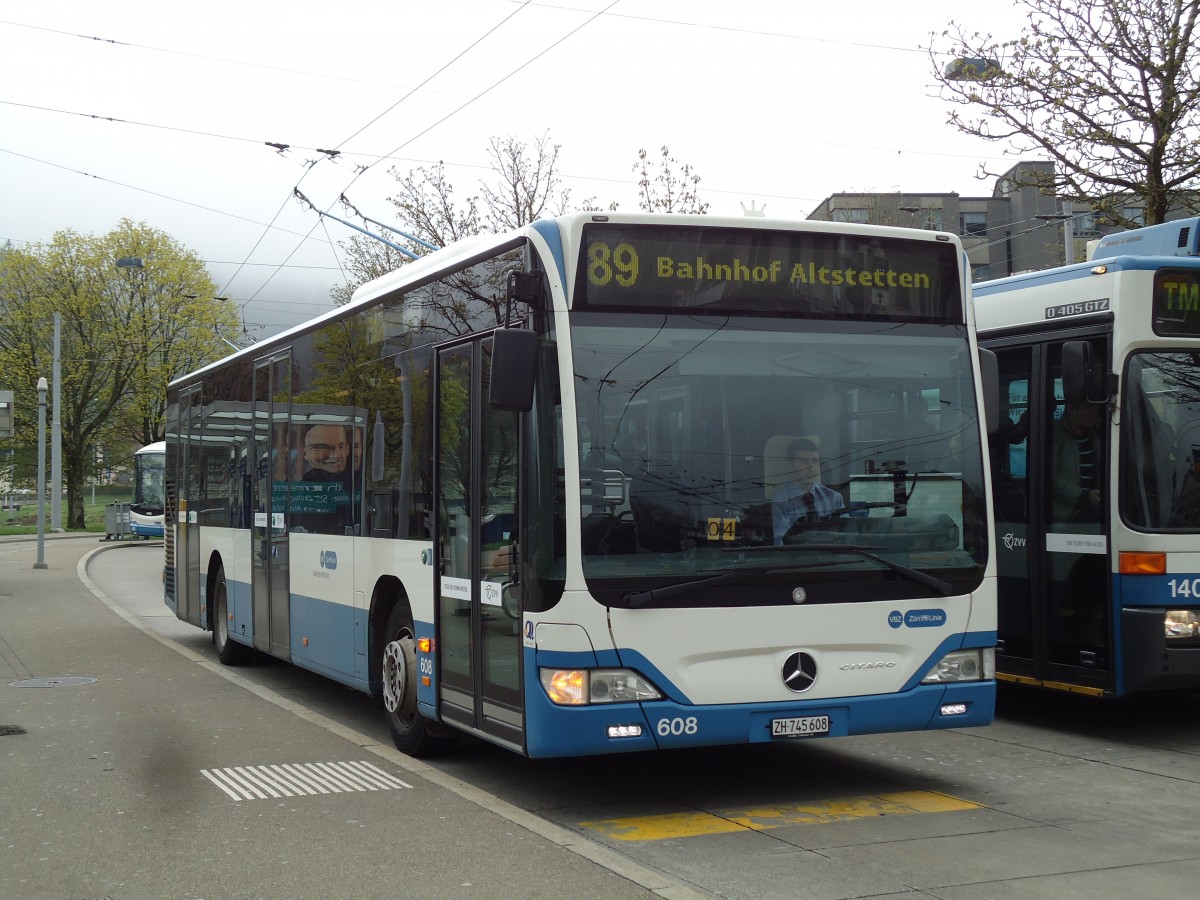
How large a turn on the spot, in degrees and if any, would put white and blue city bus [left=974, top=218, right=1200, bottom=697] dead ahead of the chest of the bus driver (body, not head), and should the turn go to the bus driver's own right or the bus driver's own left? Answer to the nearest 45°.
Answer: approximately 90° to the bus driver's own left

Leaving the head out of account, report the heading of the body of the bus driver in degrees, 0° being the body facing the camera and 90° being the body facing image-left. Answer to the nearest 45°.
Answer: approximately 315°

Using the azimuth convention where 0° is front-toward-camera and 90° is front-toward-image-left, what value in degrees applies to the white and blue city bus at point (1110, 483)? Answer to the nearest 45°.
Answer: approximately 315°

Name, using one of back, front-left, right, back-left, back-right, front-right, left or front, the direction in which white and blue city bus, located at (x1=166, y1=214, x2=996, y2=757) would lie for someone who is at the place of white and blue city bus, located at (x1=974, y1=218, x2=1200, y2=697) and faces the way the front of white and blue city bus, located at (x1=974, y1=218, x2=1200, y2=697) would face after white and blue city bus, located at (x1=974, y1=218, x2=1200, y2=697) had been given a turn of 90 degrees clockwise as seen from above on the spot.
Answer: front

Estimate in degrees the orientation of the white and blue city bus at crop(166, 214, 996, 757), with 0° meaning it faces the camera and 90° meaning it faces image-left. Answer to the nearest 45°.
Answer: approximately 315°
